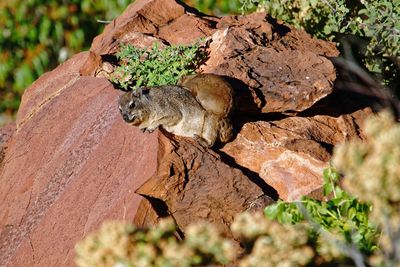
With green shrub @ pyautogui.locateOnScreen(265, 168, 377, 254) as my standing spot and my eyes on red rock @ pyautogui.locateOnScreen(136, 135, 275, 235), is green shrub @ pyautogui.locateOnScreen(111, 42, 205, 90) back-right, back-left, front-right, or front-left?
front-right

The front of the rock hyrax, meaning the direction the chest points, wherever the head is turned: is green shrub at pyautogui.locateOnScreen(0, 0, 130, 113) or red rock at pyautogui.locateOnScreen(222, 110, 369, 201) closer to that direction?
the green shrub

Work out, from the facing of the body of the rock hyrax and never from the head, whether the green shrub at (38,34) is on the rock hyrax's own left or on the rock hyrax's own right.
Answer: on the rock hyrax's own right

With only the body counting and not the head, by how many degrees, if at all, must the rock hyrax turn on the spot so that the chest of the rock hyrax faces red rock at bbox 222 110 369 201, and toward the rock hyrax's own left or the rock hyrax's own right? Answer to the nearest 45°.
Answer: approximately 180°

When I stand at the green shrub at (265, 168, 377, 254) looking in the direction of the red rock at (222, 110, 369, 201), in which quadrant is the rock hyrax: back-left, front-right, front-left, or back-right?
front-left

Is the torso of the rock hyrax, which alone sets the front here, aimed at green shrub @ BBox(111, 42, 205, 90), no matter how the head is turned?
no

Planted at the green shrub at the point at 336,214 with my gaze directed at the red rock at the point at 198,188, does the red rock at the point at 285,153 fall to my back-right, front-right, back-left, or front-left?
front-right

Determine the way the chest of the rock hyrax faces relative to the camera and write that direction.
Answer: to the viewer's left

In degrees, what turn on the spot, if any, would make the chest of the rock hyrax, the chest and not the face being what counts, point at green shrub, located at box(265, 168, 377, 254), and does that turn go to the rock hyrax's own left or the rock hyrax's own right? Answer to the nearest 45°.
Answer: approximately 135° to the rock hyrax's own left
